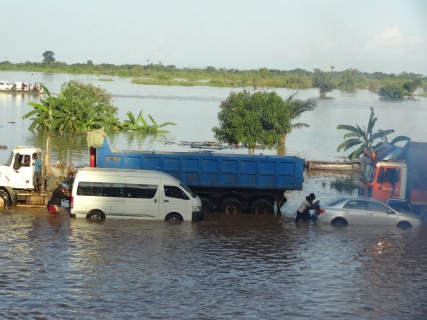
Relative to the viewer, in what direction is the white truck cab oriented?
to the viewer's left

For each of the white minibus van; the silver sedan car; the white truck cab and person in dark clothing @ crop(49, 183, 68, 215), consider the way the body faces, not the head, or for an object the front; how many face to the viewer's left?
1

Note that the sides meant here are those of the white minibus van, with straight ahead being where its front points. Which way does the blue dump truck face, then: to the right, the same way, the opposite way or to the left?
the opposite way

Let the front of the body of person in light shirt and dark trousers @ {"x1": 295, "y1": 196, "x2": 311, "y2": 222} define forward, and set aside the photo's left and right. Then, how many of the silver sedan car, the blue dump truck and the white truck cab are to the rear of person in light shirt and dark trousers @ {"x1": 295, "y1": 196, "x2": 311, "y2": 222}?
2

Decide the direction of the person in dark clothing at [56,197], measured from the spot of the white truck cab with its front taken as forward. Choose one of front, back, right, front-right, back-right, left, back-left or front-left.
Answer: back-left

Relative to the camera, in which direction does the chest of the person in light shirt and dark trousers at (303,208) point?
to the viewer's right

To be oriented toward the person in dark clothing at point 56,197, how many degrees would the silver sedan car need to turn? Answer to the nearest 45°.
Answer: approximately 180°

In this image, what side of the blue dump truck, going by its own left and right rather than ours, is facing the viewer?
left
